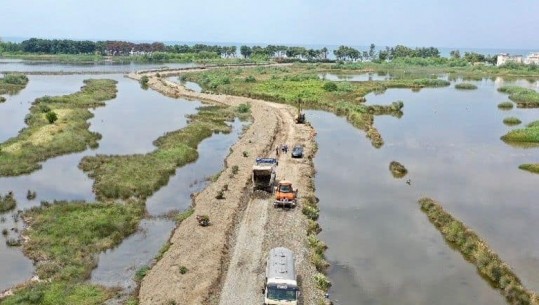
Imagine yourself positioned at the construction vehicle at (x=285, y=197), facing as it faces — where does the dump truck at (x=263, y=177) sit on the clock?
The dump truck is roughly at 5 o'clock from the construction vehicle.

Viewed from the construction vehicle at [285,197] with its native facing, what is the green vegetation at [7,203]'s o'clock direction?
The green vegetation is roughly at 3 o'clock from the construction vehicle.

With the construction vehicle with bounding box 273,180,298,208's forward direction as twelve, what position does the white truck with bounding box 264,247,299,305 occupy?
The white truck is roughly at 12 o'clock from the construction vehicle.

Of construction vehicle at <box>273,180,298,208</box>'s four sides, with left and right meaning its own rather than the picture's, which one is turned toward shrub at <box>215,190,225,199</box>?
right

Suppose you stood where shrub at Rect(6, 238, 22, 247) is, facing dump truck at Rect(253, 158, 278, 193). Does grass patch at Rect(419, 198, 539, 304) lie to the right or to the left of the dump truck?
right
